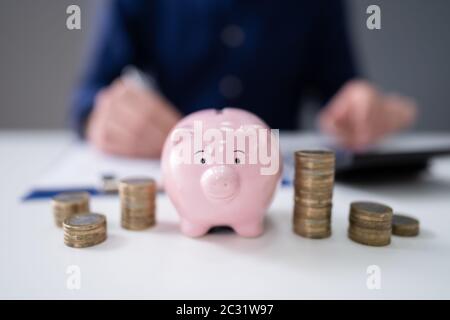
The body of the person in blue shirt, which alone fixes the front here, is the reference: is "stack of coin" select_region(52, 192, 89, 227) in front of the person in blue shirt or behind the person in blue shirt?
in front

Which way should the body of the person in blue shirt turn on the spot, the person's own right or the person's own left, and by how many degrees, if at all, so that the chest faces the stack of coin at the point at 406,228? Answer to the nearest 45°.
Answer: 0° — they already face it

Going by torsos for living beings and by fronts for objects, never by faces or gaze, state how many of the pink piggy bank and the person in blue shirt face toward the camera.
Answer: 2

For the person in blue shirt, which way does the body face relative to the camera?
toward the camera

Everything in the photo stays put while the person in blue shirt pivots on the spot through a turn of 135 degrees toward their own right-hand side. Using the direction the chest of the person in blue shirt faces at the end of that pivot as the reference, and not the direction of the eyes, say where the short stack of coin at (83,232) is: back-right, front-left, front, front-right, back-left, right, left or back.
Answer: back-left

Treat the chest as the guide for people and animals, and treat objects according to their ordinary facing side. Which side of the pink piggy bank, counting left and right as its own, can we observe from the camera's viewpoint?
front

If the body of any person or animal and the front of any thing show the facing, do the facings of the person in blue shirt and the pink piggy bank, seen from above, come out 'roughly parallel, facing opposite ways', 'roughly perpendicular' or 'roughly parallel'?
roughly parallel

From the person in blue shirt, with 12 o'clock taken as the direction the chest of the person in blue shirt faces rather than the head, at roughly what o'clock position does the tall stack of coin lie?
The tall stack of coin is roughly at 12 o'clock from the person in blue shirt.

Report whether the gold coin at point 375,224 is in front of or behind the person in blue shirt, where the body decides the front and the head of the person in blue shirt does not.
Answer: in front

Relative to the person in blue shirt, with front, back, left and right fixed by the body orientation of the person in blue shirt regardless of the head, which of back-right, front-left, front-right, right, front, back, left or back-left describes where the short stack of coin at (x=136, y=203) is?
front

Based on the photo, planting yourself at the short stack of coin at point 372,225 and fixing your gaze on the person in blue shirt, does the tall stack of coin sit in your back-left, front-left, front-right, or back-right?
front-left
